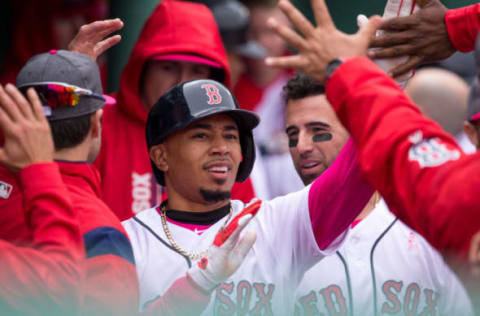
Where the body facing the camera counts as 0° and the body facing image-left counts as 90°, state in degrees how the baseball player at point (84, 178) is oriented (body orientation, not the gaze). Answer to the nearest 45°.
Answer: approximately 225°

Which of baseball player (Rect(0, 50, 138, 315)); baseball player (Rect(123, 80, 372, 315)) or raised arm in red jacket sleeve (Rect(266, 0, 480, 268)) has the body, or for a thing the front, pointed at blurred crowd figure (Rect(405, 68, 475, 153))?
baseball player (Rect(0, 50, 138, 315))

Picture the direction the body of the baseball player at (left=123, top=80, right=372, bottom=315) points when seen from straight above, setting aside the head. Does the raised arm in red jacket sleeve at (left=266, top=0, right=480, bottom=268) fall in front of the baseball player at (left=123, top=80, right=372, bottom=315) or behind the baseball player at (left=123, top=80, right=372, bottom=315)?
in front

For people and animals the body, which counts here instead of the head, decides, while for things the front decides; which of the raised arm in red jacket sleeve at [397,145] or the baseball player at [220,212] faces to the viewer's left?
the raised arm in red jacket sleeve at [397,145]

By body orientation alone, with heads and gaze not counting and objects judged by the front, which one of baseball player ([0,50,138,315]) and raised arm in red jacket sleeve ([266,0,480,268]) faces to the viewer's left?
raised arm in red jacket sleeve ([266,0,480,268])

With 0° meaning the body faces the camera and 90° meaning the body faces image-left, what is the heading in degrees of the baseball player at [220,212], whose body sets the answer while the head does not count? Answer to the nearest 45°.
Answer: approximately 0°

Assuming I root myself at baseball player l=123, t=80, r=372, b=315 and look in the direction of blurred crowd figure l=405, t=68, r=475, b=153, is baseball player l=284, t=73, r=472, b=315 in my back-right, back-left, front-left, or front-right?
front-right

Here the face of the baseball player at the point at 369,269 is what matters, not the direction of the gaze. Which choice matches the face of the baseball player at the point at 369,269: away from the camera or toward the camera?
toward the camera

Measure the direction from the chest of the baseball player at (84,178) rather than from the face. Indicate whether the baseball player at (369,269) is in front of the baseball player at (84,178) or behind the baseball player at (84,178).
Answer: in front

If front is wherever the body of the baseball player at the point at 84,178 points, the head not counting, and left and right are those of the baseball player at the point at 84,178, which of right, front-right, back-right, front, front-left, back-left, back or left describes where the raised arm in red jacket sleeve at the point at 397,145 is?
right

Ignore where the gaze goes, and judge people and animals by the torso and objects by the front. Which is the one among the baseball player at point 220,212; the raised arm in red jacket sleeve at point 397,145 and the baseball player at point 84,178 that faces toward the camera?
the baseball player at point 220,212

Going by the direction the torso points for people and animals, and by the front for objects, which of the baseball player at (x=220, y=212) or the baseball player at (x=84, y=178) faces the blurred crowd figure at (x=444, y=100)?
the baseball player at (x=84, y=178)

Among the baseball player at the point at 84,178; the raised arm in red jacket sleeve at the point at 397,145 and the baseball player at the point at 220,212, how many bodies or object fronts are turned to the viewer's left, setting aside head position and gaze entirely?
1
